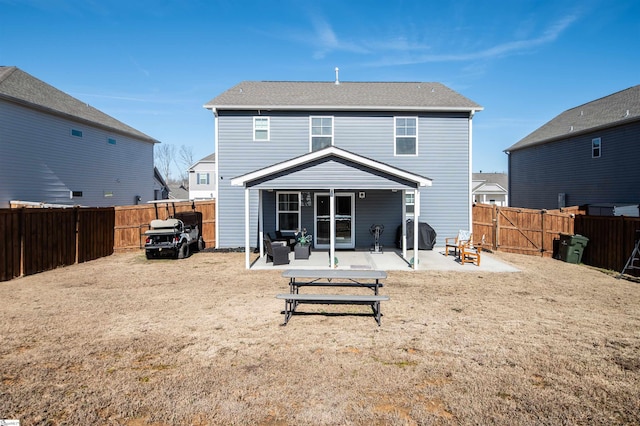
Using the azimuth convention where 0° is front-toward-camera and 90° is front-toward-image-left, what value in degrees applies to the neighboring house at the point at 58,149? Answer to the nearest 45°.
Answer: approximately 225°

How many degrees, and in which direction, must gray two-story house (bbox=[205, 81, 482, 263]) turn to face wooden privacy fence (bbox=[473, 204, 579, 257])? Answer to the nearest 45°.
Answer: approximately 90° to its right

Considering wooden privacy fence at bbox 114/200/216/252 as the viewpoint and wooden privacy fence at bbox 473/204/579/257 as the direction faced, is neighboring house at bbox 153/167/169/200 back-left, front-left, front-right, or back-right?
back-left

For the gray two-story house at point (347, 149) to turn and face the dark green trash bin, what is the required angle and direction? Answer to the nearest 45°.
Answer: approximately 90° to its right

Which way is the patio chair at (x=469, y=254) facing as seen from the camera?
to the viewer's left

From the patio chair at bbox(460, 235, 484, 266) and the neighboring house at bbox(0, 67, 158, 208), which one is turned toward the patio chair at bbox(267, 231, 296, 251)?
the patio chair at bbox(460, 235, 484, 266)

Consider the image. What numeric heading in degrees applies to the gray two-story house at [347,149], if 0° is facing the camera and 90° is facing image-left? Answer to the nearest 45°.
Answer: approximately 180°

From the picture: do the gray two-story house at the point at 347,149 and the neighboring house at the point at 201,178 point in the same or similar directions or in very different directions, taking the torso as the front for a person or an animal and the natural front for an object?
very different directions
